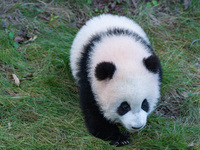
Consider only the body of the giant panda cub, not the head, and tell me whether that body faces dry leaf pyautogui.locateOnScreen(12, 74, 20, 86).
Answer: no
